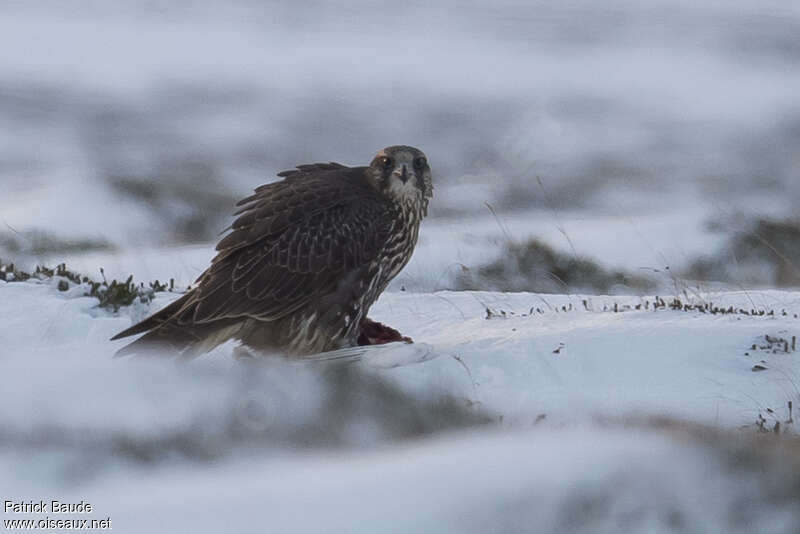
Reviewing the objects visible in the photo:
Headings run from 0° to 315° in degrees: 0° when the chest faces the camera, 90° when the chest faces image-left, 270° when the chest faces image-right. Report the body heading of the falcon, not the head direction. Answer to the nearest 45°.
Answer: approximately 270°

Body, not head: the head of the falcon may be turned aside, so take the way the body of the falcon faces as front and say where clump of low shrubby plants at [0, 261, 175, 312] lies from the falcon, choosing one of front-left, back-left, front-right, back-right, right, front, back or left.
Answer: back-left

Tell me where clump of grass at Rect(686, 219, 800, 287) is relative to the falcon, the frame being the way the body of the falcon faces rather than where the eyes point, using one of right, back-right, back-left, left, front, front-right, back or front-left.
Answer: front-left

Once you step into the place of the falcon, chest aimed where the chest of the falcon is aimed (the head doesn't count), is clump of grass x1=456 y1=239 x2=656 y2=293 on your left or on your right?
on your left
